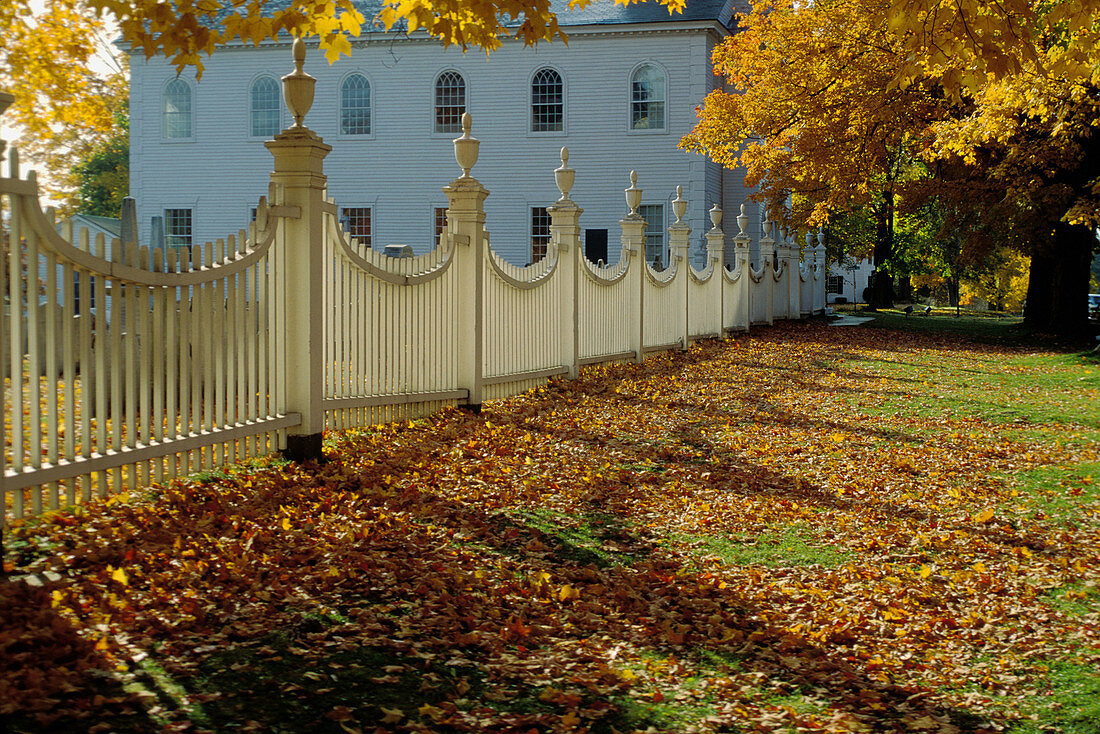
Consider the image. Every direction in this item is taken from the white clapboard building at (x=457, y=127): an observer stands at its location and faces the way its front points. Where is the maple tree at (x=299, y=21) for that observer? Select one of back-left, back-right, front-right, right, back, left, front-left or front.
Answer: right

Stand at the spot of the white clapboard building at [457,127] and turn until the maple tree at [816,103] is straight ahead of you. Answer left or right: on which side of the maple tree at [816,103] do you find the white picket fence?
right

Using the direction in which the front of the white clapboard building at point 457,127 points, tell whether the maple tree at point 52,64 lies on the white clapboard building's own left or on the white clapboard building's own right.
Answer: on the white clapboard building's own right

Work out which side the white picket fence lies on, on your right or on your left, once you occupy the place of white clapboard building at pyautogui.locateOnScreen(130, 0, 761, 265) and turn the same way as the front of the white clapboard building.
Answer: on your right
